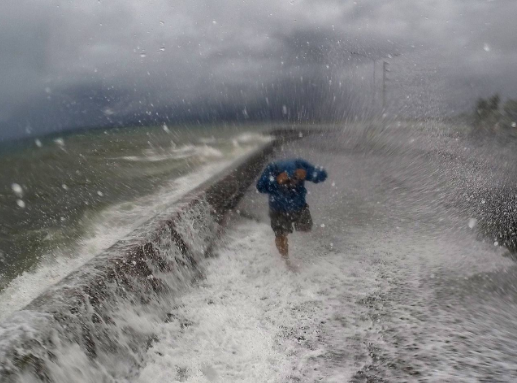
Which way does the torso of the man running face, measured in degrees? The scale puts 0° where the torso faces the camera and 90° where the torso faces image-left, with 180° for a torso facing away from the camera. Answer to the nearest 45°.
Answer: approximately 0°
